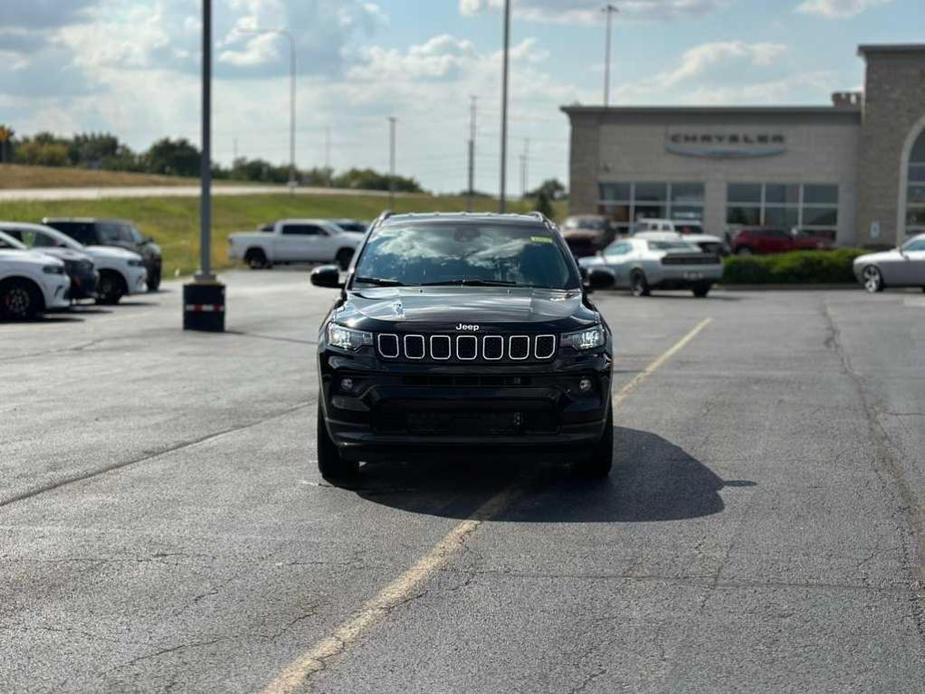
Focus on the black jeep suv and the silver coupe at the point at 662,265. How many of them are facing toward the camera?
1

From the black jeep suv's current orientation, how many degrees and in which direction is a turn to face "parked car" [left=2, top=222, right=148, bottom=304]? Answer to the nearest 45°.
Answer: approximately 180°

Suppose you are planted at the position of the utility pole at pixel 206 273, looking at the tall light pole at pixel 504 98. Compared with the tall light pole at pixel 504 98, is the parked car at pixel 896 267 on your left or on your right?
right

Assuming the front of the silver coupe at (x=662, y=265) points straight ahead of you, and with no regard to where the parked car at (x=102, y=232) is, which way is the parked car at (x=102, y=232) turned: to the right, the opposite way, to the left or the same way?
the opposite way

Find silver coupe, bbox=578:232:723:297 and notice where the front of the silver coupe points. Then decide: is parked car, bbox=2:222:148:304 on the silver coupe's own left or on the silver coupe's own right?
on the silver coupe's own left

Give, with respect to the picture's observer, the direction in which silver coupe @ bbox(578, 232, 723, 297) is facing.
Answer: facing away from the viewer and to the left of the viewer

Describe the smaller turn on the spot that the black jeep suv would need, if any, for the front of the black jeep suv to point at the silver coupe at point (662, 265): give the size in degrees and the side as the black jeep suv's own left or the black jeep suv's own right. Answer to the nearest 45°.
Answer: approximately 180°

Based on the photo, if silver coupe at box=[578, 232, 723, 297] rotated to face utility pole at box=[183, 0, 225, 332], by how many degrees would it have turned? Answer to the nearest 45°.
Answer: approximately 90° to its left

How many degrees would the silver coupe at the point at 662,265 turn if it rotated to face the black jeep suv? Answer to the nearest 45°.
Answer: approximately 135° to its left

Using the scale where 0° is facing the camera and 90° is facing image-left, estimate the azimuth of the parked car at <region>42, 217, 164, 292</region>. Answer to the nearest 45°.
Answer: approximately 315°
